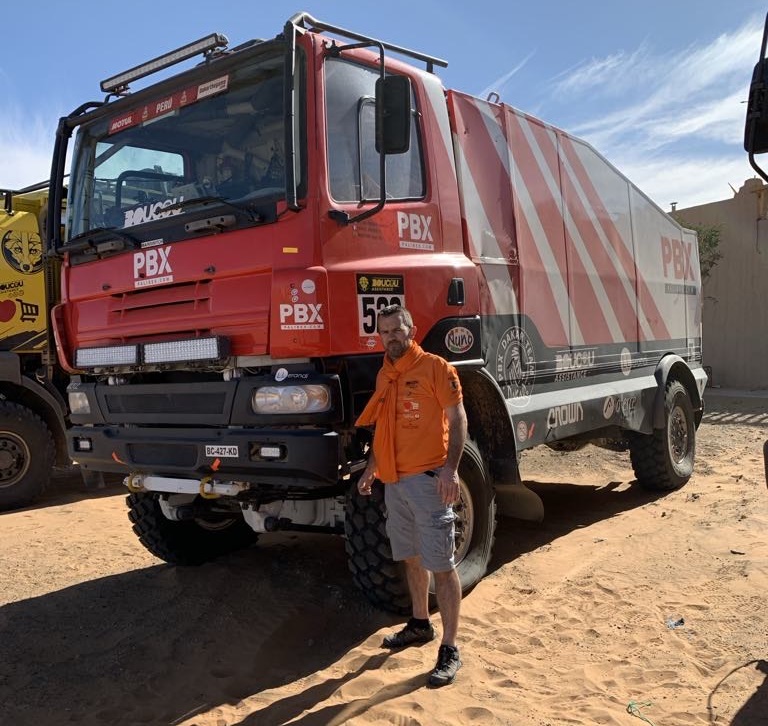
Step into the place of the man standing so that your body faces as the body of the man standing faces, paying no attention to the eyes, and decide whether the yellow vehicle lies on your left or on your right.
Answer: on your right

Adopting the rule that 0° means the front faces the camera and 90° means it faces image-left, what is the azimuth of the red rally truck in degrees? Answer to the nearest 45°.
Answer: approximately 45°

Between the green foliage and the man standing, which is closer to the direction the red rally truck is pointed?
the man standing

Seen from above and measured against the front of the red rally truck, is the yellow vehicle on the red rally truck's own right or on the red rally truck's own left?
on the red rally truck's own right

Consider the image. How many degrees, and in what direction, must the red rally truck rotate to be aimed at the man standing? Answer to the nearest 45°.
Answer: approximately 90° to its left

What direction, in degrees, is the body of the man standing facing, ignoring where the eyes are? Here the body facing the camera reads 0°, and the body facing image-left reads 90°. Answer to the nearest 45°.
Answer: approximately 45°

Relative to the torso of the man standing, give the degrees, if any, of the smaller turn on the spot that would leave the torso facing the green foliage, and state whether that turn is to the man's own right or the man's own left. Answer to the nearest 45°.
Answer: approximately 180°
